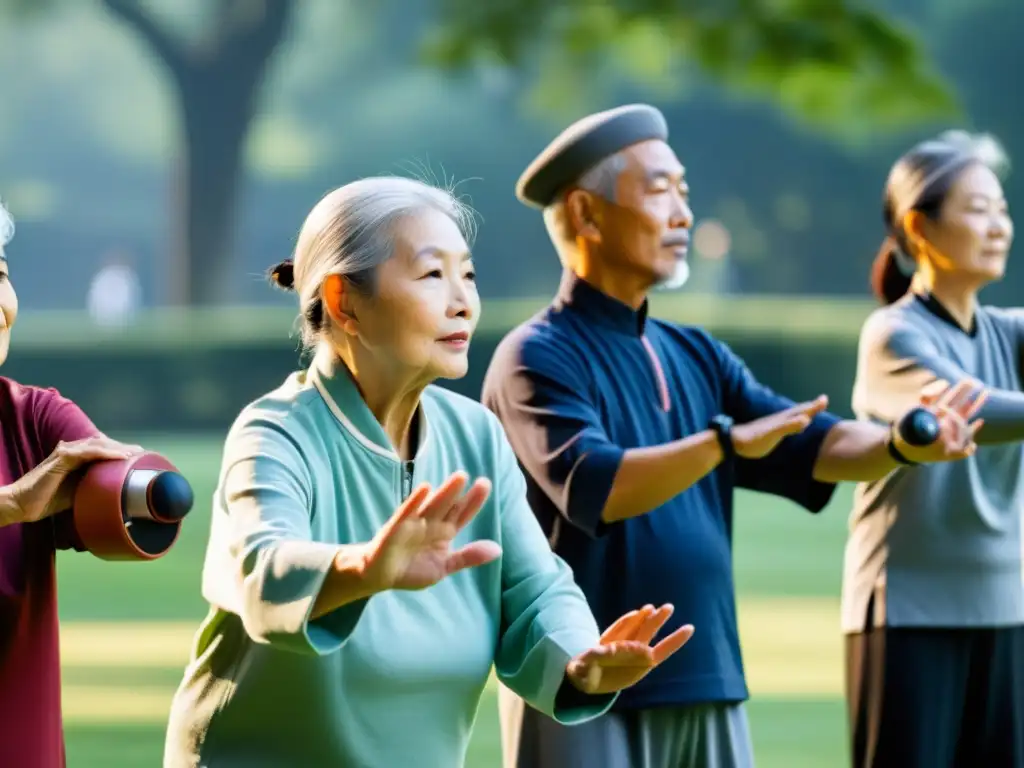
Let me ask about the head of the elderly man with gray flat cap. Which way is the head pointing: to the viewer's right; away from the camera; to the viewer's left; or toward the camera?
to the viewer's right

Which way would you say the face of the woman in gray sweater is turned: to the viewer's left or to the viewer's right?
to the viewer's right

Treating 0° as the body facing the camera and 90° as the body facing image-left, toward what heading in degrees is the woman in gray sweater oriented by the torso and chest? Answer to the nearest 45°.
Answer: approximately 315°

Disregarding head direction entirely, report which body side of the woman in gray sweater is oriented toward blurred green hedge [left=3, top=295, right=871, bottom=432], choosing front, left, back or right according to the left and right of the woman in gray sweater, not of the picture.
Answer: back

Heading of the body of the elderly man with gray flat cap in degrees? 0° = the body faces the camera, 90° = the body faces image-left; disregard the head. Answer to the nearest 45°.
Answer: approximately 315°

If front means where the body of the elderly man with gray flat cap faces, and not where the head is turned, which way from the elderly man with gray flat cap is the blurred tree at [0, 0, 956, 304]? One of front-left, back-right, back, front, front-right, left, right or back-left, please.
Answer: back-left

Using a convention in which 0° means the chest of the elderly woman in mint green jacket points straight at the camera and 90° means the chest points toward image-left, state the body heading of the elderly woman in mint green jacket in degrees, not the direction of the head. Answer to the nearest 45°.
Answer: approximately 315°

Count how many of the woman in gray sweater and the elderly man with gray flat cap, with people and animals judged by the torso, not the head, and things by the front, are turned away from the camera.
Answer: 0

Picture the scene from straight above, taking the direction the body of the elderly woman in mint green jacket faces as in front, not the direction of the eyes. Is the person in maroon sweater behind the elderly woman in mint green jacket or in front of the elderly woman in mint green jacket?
behind

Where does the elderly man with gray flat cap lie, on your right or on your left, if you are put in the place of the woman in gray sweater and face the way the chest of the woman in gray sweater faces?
on your right
